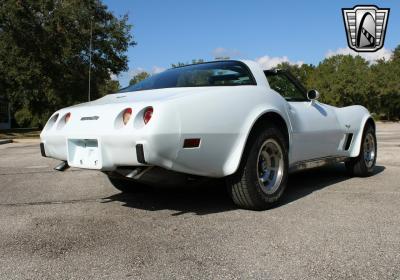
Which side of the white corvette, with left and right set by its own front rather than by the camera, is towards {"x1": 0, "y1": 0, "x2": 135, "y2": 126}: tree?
left

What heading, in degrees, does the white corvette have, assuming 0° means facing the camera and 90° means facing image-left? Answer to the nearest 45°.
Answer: approximately 225°

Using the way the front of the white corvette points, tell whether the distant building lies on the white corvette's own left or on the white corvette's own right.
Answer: on the white corvette's own left
